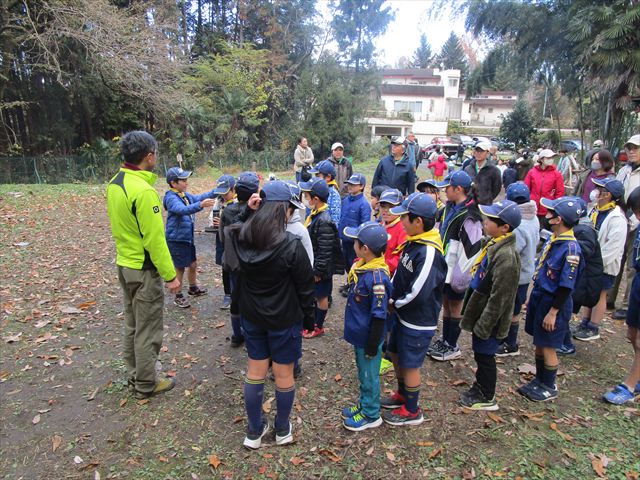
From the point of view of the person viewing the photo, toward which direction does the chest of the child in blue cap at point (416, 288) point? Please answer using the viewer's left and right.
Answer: facing to the left of the viewer

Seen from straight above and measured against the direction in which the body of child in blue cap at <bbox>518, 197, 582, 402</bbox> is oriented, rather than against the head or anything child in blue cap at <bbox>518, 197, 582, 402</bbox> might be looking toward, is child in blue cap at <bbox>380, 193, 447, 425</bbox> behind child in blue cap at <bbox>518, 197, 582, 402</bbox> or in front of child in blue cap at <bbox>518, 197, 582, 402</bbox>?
in front

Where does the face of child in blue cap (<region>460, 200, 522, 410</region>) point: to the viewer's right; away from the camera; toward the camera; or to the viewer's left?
to the viewer's left

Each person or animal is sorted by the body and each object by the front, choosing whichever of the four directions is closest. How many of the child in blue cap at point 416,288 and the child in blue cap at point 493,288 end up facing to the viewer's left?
2

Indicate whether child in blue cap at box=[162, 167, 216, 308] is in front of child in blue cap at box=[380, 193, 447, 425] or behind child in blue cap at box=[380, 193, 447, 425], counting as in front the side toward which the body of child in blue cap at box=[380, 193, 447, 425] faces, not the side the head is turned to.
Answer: in front

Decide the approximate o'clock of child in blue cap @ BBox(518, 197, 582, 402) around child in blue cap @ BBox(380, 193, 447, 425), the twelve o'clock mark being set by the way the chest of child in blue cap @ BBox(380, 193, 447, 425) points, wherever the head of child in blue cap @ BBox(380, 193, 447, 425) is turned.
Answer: child in blue cap @ BBox(518, 197, 582, 402) is roughly at 5 o'clock from child in blue cap @ BBox(380, 193, 447, 425).

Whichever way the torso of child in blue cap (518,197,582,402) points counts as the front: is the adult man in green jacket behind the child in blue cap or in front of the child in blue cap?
in front

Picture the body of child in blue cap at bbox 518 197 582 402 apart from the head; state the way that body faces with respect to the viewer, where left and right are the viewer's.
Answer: facing to the left of the viewer

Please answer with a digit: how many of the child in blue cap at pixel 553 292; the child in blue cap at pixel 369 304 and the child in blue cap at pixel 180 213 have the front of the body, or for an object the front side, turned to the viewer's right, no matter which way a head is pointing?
1

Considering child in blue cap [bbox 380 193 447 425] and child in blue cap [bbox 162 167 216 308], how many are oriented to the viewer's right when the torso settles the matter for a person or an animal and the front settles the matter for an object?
1

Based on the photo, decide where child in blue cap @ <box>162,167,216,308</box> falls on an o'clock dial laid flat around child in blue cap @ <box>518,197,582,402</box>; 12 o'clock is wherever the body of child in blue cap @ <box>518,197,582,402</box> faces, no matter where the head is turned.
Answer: child in blue cap @ <box>162,167,216,308</box> is roughly at 12 o'clock from child in blue cap @ <box>518,197,582,402</box>.

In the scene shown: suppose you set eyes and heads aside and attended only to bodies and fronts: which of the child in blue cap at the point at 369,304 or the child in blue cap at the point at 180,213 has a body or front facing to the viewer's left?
the child in blue cap at the point at 369,304

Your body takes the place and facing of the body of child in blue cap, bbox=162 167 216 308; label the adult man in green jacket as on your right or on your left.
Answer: on your right

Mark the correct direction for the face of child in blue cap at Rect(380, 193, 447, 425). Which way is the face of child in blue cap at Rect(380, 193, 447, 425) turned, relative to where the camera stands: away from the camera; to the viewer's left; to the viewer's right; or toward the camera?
to the viewer's left

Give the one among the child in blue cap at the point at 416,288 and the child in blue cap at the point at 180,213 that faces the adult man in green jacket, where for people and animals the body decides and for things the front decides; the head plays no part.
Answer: the child in blue cap at the point at 416,288

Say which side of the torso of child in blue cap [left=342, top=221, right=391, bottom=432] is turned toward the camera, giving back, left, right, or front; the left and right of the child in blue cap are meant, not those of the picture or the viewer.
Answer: left

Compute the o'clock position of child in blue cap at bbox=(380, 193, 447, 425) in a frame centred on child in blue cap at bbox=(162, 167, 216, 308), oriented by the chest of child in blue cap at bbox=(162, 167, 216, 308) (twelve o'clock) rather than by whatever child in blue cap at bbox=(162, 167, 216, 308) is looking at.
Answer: child in blue cap at bbox=(380, 193, 447, 425) is roughly at 2 o'clock from child in blue cap at bbox=(162, 167, 216, 308).

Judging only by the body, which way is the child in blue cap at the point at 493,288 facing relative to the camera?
to the viewer's left

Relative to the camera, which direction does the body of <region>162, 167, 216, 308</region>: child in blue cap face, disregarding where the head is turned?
to the viewer's right
